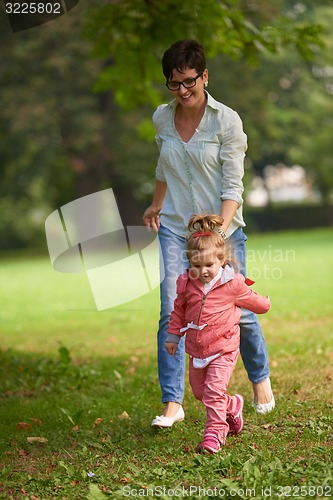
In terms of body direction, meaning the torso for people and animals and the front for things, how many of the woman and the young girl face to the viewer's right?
0

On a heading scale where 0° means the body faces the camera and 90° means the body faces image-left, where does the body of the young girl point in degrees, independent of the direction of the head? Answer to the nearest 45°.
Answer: approximately 45°

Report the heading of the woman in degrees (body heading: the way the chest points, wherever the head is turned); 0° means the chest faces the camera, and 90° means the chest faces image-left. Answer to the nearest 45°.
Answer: approximately 45°
